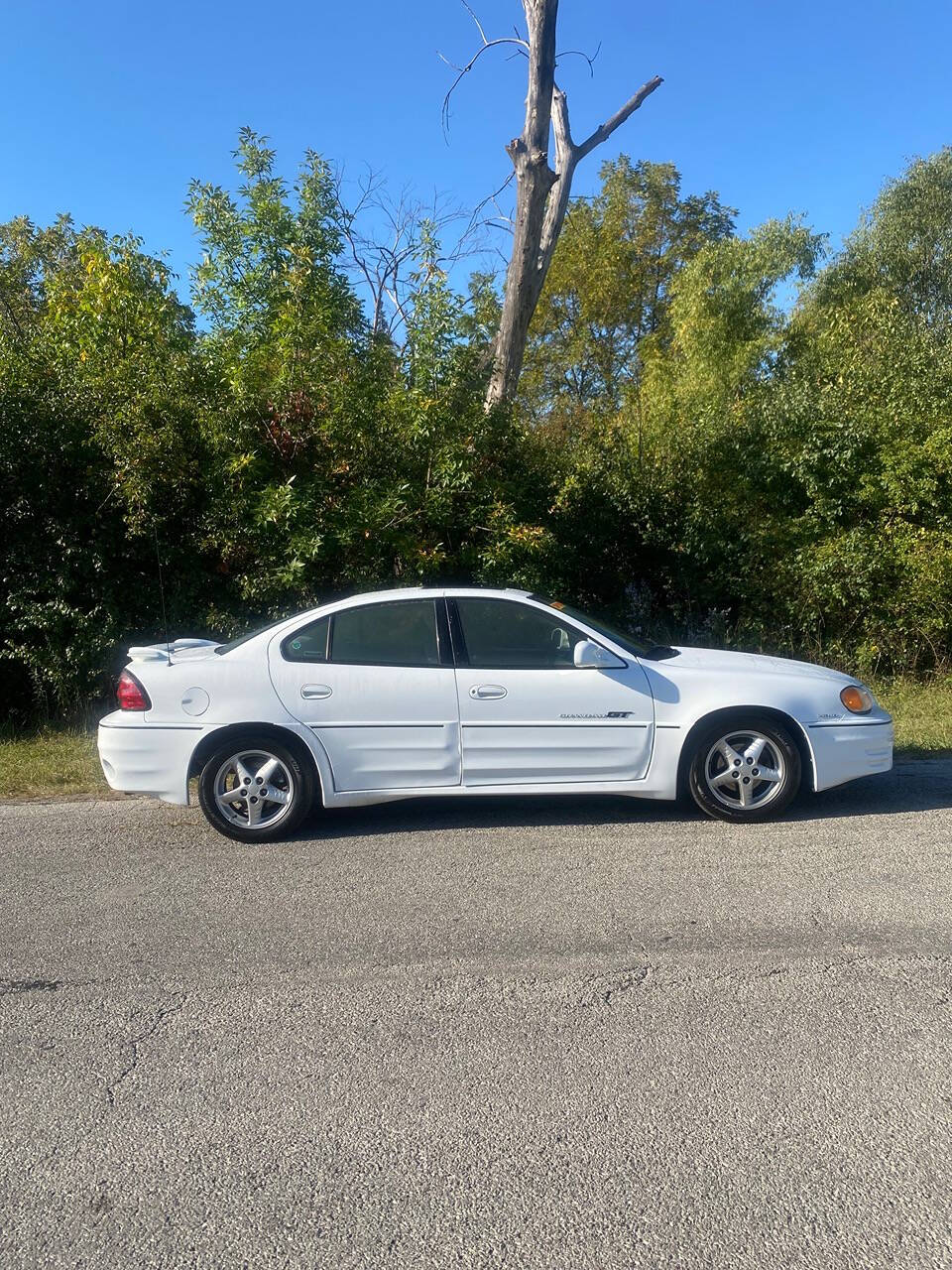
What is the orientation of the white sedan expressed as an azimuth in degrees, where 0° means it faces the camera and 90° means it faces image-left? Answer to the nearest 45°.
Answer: approximately 270°

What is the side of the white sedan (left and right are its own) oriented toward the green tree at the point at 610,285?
left

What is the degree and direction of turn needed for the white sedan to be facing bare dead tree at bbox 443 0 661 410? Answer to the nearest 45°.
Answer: approximately 90° to its left
